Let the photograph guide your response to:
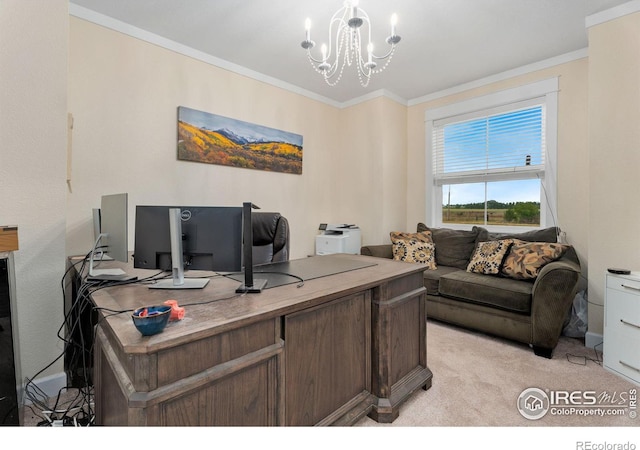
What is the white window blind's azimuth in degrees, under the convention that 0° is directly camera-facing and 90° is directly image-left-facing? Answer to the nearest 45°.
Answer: approximately 45°

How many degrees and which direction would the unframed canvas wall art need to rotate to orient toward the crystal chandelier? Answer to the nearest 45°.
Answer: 0° — it already faces it

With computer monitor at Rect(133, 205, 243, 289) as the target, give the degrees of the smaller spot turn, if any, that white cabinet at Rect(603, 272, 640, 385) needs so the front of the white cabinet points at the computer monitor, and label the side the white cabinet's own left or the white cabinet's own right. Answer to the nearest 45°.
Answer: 0° — it already faces it

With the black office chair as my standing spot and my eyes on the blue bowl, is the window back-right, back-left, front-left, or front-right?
back-left

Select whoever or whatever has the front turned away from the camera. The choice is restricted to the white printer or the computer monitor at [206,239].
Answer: the computer monitor

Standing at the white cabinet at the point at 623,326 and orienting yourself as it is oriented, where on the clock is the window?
The window is roughly at 3 o'clock from the white cabinet.

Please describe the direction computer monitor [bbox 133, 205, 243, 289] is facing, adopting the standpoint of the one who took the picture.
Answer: facing away from the viewer

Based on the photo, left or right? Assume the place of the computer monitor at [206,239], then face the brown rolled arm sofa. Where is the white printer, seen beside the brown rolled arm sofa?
left
